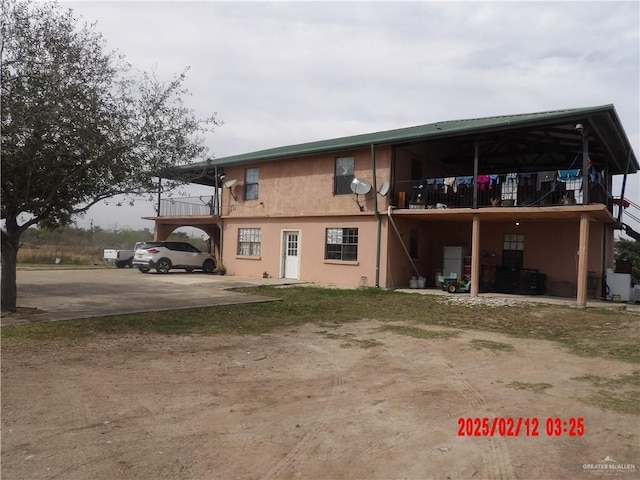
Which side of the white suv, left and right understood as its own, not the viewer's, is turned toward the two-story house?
right

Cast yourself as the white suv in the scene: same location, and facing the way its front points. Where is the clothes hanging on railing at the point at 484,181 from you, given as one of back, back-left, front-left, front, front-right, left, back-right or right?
right

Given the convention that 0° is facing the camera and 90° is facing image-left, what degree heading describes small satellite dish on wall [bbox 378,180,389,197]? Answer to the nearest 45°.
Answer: approximately 45°

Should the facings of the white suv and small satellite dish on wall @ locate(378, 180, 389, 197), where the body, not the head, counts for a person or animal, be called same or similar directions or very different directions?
very different directions

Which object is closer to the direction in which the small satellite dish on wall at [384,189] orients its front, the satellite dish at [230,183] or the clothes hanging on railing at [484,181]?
the satellite dish

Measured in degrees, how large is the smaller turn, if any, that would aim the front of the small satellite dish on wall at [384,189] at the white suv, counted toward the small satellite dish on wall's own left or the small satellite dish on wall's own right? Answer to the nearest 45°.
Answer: approximately 90° to the small satellite dish on wall's own right

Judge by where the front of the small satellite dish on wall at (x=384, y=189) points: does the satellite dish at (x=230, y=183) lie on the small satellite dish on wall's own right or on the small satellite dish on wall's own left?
on the small satellite dish on wall's own right

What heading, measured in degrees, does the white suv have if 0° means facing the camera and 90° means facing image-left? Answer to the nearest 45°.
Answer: approximately 225°

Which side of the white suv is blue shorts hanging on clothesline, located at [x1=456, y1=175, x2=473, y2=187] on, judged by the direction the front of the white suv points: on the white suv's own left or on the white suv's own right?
on the white suv's own right

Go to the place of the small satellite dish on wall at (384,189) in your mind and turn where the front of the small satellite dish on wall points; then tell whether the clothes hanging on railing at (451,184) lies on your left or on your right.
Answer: on your left
